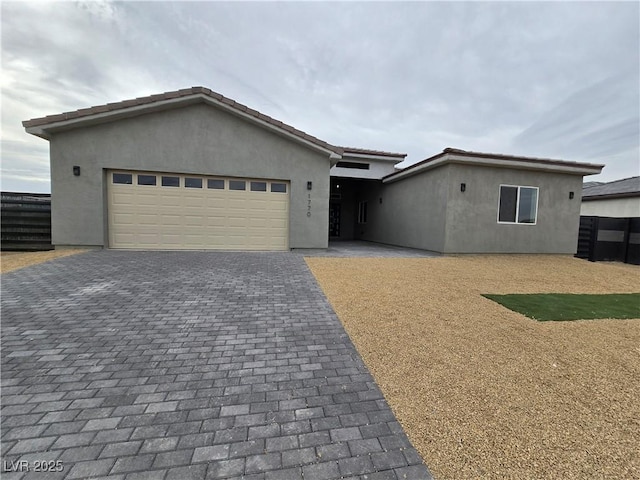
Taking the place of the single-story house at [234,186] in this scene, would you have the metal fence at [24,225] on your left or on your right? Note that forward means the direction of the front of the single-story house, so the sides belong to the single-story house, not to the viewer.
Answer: on your right

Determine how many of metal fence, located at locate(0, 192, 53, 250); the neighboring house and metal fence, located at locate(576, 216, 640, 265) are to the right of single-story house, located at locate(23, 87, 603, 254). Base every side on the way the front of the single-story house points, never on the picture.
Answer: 1

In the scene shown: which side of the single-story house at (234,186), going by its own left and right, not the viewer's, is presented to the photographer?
front

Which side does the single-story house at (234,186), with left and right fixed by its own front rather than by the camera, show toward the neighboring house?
left

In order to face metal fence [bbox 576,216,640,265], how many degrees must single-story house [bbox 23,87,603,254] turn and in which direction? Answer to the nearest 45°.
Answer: approximately 90° to its left
